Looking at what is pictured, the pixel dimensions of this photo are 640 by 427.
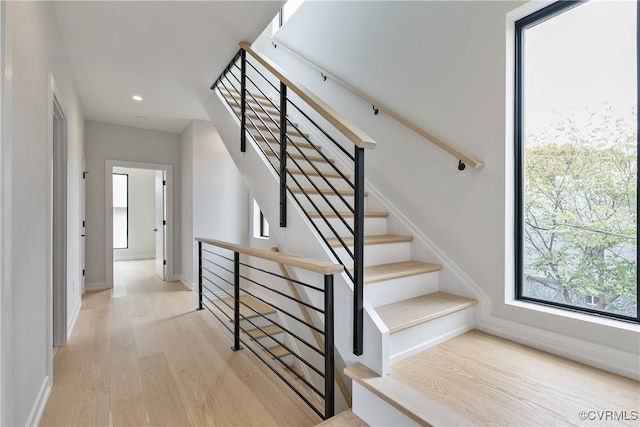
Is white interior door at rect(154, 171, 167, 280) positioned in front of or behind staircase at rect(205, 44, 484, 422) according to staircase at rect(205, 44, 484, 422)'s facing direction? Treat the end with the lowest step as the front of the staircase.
behind

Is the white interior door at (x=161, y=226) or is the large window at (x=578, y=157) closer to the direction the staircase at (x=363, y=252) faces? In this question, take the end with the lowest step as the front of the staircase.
the large window

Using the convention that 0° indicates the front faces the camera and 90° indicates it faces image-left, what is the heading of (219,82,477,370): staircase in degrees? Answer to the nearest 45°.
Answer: approximately 315°

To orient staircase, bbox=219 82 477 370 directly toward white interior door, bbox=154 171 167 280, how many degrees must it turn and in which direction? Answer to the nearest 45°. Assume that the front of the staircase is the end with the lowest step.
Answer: approximately 180°

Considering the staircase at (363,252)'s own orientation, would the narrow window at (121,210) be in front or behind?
behind

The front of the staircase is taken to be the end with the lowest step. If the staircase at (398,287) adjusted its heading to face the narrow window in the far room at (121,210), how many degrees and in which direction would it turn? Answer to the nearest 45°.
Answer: approximately 180°

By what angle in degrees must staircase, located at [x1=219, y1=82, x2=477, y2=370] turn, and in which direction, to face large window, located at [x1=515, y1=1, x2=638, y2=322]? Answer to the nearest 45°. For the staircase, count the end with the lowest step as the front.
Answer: approximately 45° to its left
